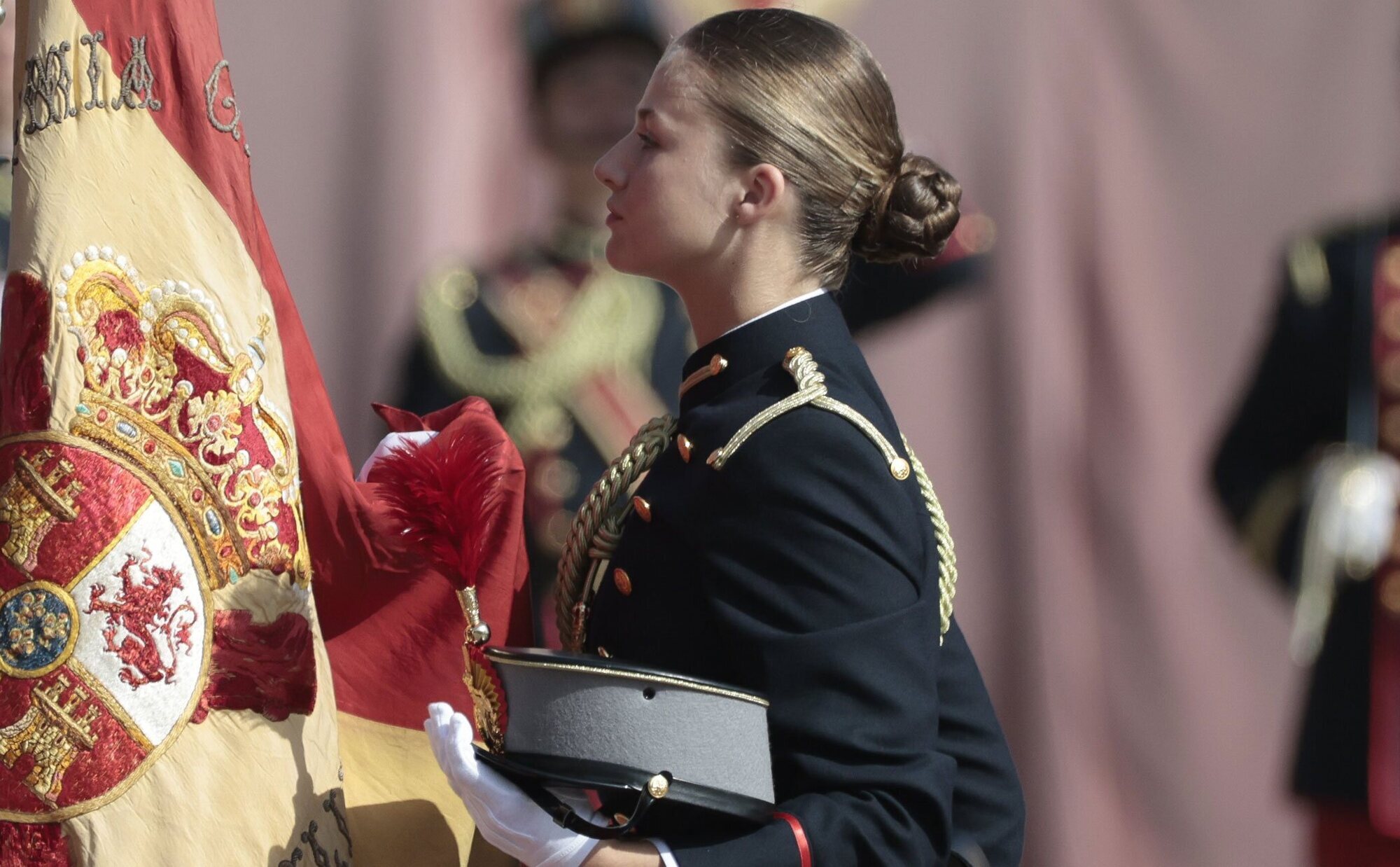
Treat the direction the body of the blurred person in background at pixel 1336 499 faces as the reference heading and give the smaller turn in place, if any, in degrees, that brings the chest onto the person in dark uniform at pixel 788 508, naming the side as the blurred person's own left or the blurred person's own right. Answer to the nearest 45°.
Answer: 0° — they already face them

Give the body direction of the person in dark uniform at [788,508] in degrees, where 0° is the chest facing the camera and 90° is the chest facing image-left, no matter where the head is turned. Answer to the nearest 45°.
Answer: approximately 90°

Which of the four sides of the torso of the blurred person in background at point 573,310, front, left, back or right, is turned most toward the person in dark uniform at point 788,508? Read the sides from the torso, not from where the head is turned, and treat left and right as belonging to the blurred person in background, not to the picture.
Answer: front

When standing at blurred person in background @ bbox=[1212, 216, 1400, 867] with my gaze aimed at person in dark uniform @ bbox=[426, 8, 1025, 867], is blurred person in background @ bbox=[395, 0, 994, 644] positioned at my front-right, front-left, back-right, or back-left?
front-right

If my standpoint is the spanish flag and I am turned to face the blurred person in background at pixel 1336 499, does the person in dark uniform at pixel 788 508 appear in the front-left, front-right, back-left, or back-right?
front-right

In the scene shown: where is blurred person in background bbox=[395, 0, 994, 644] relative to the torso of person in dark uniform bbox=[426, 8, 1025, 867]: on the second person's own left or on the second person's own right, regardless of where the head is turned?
on the second person's own right

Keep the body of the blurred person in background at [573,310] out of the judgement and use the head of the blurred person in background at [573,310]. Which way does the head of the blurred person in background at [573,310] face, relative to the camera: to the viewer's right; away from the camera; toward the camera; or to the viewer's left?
toward the camera

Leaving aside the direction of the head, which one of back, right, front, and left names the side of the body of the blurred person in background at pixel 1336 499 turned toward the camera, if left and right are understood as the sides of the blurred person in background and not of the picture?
front

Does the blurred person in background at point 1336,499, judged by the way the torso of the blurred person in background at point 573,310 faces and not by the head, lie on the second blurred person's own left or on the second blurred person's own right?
on the second blurred person's own left

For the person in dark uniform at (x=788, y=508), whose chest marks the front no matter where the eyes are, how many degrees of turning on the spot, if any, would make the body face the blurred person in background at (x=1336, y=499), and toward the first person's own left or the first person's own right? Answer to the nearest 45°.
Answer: approximately 135° to the first person's own right

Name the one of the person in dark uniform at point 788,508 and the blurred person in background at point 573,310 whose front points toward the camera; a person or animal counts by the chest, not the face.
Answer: the blurred person in background

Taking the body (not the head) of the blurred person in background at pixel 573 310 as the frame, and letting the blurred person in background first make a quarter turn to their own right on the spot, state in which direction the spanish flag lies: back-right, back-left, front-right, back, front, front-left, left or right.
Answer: left
